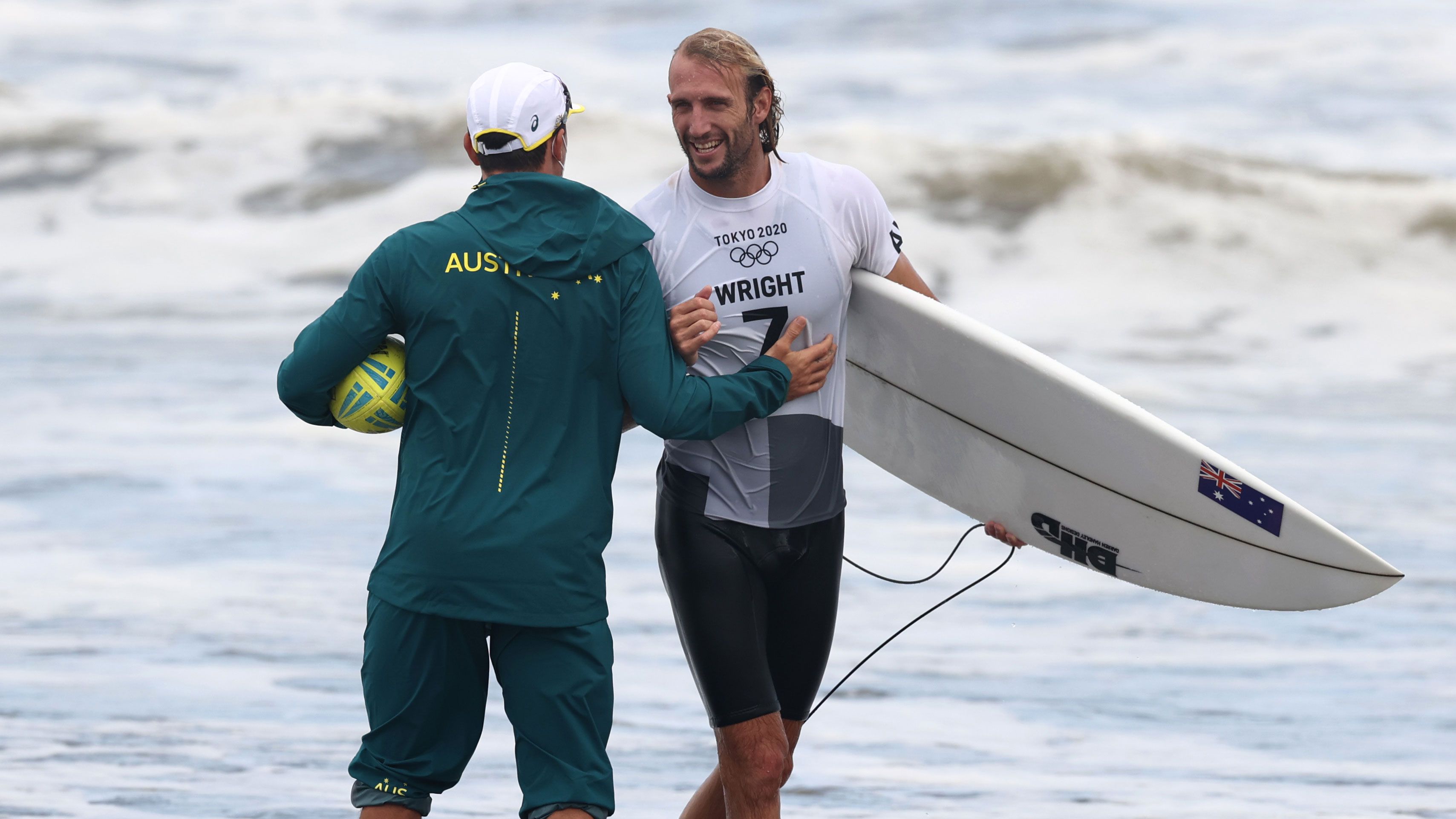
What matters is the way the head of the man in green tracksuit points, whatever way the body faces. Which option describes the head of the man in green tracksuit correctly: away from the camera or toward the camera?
away from the camera

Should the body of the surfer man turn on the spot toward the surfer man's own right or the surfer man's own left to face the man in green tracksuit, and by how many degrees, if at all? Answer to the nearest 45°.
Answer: approximately 45° to the surfer man's own right

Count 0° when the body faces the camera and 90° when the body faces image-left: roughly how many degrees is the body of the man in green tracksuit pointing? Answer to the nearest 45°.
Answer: approximately 180°

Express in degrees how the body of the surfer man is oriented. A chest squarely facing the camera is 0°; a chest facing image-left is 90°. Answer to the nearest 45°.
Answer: approximately 0°

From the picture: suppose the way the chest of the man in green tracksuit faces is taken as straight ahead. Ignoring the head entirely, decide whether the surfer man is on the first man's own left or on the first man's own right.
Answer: on the first man's own right

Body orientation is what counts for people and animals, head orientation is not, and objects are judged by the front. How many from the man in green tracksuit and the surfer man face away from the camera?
1

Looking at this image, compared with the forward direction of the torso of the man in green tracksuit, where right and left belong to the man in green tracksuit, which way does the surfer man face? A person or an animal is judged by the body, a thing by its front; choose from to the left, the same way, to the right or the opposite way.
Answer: the opposite way
